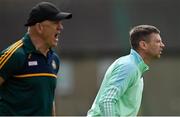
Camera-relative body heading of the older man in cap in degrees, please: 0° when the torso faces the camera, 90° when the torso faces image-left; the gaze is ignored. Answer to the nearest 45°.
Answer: approximately 315°
